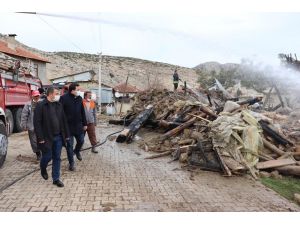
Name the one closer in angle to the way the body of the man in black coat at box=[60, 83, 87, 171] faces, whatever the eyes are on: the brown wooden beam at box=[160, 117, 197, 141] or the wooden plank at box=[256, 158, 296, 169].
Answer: the wooden plank

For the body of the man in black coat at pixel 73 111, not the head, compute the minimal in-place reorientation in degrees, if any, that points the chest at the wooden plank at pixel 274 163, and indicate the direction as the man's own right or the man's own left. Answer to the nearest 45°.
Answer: approximately 45° to the man's own left

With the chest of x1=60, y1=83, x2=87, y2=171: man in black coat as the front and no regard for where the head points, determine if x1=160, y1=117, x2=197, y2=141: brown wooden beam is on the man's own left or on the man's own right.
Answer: on the man's own left

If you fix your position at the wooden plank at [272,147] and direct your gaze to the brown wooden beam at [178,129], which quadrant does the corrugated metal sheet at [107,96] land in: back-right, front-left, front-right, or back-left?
front-right

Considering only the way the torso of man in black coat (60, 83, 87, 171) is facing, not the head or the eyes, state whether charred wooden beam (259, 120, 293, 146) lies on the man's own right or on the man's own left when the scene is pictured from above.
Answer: on the man's own left

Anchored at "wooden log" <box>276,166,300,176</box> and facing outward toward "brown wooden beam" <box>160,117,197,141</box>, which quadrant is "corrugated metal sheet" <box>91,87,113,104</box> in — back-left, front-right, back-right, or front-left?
front-right

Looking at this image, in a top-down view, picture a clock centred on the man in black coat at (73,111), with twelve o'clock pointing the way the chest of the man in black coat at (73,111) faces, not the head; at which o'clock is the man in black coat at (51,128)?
the man in black coat at (51,128) is roughly at 2 o'clock from the man in black coat at (73,111).

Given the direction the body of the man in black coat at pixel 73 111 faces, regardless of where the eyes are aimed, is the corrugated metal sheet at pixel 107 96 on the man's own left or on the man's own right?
on the man's own left
